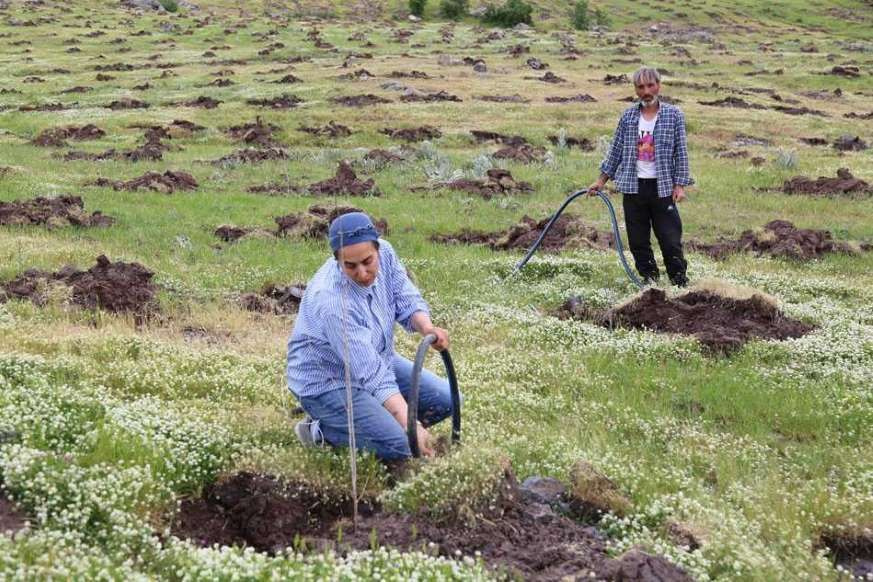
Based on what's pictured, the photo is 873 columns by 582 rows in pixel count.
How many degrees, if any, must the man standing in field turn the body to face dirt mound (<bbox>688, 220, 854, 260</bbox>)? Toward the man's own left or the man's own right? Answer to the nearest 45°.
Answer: approximately 135° to the man's own left

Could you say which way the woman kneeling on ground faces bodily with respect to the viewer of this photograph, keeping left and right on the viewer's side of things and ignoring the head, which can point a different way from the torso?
facing the viewer and to the right of the viewer

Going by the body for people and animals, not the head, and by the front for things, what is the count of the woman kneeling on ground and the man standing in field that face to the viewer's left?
0

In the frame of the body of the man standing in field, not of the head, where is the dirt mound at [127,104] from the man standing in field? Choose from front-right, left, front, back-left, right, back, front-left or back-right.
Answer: back-right

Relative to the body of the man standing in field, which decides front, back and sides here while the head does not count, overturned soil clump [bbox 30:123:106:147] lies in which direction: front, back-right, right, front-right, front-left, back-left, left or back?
back-right

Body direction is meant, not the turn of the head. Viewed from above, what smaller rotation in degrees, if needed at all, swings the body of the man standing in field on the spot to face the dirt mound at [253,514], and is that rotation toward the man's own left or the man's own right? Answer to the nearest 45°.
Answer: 0° — they already face it

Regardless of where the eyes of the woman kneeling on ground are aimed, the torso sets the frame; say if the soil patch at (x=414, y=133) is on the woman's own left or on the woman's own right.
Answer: on the woman's own left

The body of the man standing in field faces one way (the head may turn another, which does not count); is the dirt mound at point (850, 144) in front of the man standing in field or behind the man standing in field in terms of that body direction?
behind

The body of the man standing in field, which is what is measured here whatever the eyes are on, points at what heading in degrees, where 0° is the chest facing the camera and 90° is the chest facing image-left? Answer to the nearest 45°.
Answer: approximately 0°

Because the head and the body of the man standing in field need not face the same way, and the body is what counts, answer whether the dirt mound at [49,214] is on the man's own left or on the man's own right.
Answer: on the man's own right
